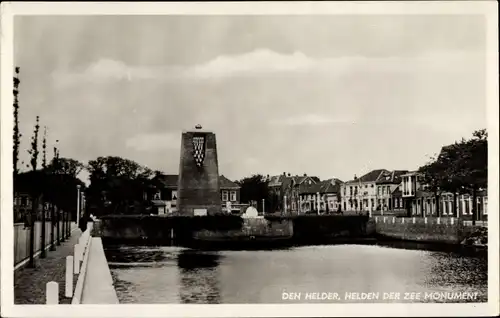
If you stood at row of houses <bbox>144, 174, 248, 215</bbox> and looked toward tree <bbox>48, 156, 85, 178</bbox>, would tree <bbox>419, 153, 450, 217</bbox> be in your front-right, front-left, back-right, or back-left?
back-left

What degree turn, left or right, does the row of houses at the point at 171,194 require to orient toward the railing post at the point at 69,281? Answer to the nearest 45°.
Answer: approximately 45° to its right

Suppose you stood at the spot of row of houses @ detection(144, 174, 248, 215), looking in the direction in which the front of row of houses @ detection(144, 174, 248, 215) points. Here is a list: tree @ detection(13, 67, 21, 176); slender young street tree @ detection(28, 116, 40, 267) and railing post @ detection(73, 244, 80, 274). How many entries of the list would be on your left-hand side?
0

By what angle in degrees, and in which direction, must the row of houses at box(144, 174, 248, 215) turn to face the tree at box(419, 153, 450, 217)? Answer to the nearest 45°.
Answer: approximately 90° to its left

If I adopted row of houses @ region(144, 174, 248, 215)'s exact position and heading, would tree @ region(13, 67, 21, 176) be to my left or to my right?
on my right

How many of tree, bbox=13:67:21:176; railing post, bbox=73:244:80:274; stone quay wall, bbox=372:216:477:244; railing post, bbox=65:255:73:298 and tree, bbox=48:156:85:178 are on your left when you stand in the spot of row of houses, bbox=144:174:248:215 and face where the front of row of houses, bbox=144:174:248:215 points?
1

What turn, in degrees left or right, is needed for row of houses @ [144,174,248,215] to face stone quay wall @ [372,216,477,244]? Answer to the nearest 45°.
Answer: approximately 90° to its left

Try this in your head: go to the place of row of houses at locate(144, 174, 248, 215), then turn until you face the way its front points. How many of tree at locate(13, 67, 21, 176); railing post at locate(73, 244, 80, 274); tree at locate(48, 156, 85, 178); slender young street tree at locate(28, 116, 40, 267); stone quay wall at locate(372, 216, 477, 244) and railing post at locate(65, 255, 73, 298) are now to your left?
1

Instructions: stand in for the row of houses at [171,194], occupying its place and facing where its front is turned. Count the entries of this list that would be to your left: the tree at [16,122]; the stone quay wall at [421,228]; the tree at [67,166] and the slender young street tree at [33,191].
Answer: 1

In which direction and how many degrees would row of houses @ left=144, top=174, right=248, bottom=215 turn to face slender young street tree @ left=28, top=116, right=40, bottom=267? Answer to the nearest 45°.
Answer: approximately 45° to its right

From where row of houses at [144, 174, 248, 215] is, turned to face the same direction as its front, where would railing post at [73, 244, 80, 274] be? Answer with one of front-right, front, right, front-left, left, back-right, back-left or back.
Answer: front-right

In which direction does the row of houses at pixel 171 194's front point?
toward the camera
